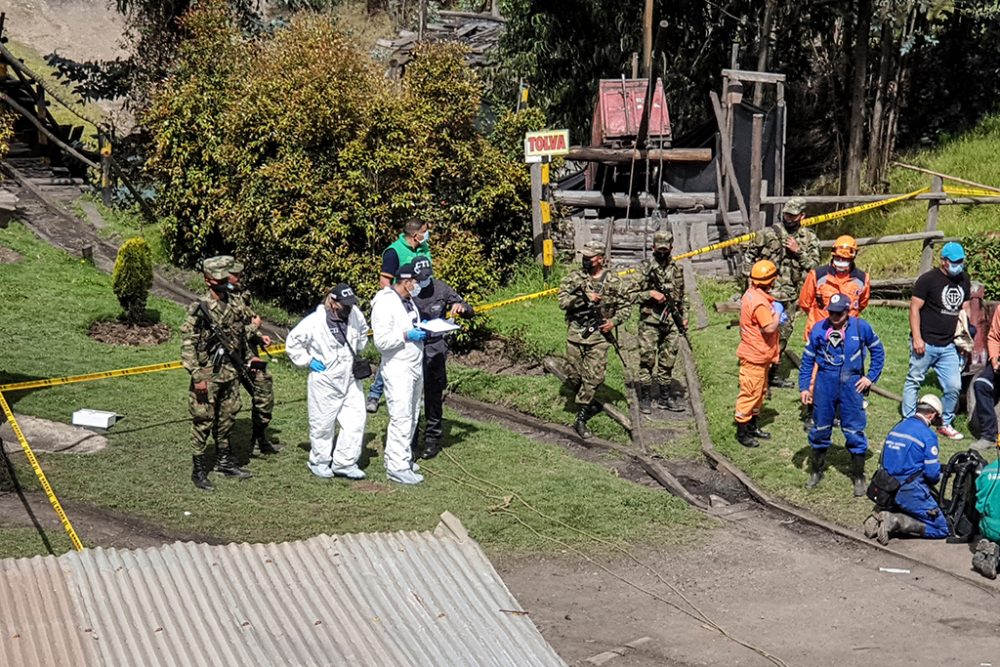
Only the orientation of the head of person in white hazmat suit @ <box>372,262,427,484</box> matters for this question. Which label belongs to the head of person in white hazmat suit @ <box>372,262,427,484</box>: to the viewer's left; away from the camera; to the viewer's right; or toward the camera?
to the viewer's right

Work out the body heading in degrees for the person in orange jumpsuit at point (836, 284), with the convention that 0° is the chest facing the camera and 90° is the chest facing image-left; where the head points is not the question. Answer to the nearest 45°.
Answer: approximately 0°

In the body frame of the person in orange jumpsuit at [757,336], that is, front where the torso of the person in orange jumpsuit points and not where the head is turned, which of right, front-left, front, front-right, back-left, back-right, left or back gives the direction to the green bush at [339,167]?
back-left

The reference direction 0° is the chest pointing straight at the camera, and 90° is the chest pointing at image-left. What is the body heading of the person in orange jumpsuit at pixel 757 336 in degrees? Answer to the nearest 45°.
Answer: approximately 270°

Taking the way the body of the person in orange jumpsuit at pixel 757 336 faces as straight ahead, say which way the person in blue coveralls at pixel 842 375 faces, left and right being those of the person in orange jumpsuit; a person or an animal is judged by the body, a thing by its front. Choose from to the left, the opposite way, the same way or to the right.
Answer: to the right

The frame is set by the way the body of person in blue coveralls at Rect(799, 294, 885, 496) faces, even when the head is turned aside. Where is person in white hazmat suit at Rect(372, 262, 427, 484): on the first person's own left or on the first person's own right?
on the first person's own right

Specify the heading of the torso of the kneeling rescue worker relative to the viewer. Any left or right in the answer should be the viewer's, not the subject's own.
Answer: facing away from the viewer and to the right of the viewer

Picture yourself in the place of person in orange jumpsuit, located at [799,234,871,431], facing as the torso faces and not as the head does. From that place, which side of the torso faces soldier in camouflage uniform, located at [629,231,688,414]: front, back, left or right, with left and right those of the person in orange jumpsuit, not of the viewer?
right

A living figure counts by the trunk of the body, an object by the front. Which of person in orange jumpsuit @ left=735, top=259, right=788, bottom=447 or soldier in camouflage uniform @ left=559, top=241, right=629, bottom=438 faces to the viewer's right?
the person in orange jumpsuit

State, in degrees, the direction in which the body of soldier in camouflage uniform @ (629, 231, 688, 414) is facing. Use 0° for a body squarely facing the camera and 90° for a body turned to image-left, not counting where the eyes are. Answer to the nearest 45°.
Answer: approximately 0°
